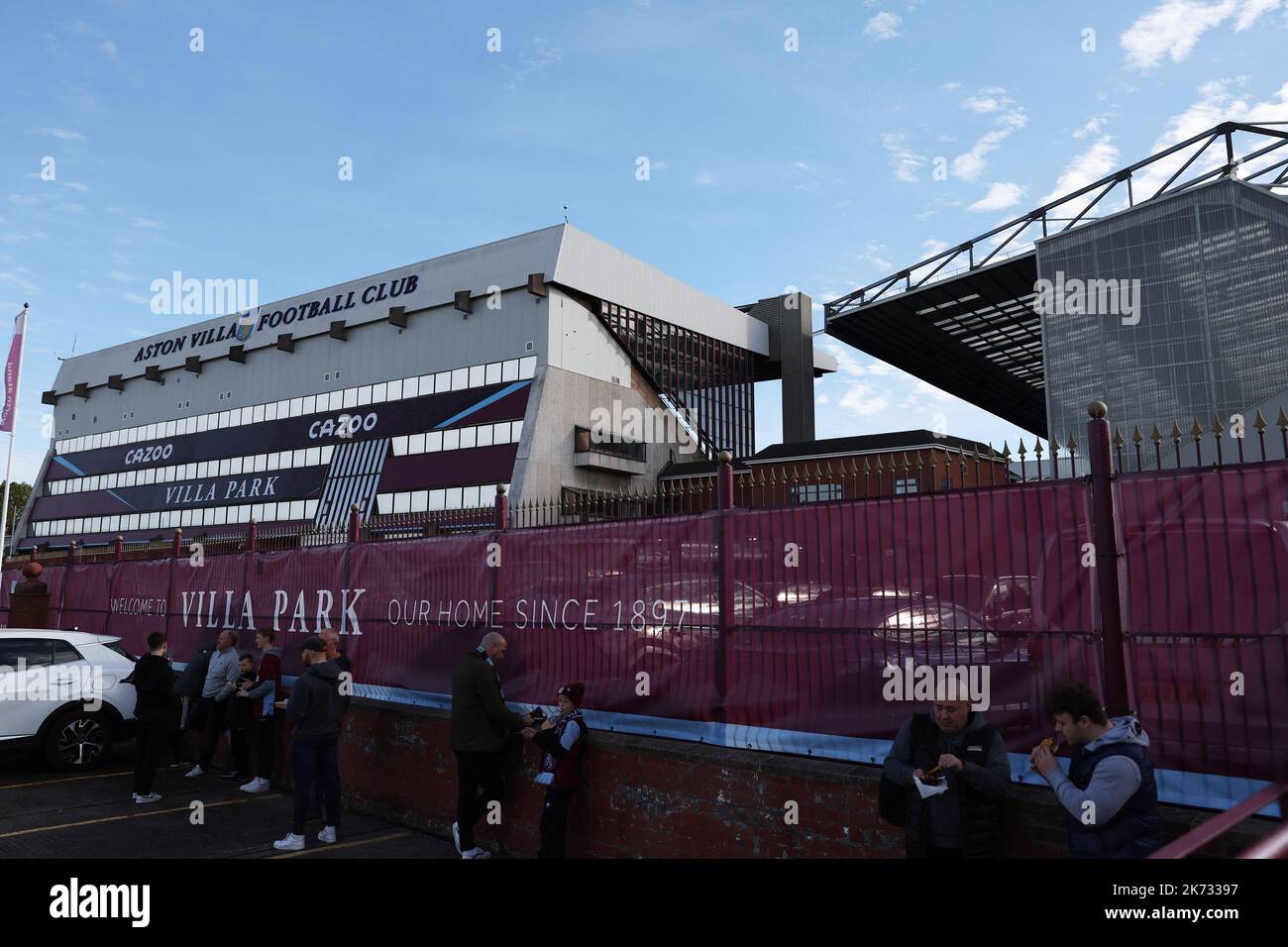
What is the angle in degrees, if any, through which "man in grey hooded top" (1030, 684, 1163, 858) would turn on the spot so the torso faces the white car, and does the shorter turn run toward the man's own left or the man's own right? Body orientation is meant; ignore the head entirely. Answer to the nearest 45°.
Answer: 0° — they already face it

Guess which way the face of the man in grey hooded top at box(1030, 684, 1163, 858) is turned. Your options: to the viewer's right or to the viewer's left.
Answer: to the viewer's left

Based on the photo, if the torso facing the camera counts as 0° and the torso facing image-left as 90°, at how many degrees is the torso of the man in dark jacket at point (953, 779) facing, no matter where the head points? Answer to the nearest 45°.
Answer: approximately 45°

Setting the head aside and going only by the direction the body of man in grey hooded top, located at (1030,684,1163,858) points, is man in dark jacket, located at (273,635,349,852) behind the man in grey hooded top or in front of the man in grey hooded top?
in front

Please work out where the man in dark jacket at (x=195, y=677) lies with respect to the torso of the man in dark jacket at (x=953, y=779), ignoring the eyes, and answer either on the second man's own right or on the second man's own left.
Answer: on the second man's own right

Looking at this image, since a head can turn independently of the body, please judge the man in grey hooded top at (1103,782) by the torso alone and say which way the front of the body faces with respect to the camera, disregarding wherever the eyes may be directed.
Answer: to the viewer's left

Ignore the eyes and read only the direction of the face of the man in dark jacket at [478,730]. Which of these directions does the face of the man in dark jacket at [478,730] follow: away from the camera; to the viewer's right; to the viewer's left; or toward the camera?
to the viewer's right

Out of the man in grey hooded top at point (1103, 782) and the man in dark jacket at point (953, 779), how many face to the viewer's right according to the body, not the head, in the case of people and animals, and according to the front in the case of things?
0

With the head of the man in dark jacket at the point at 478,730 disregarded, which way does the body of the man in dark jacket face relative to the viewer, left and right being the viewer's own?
facing to the right of the viewer
